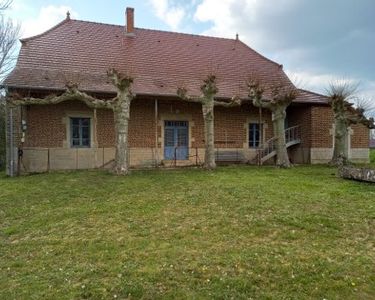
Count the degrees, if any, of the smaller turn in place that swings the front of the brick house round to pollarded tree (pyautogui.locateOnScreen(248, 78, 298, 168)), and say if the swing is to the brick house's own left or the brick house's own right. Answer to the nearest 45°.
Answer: approximately 45° to the brick house's own left

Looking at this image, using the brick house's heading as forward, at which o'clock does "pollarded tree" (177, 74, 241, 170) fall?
The pollarded tree is roughly at 11 o'clock from the brick house.

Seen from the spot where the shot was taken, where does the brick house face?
facing the viewer
